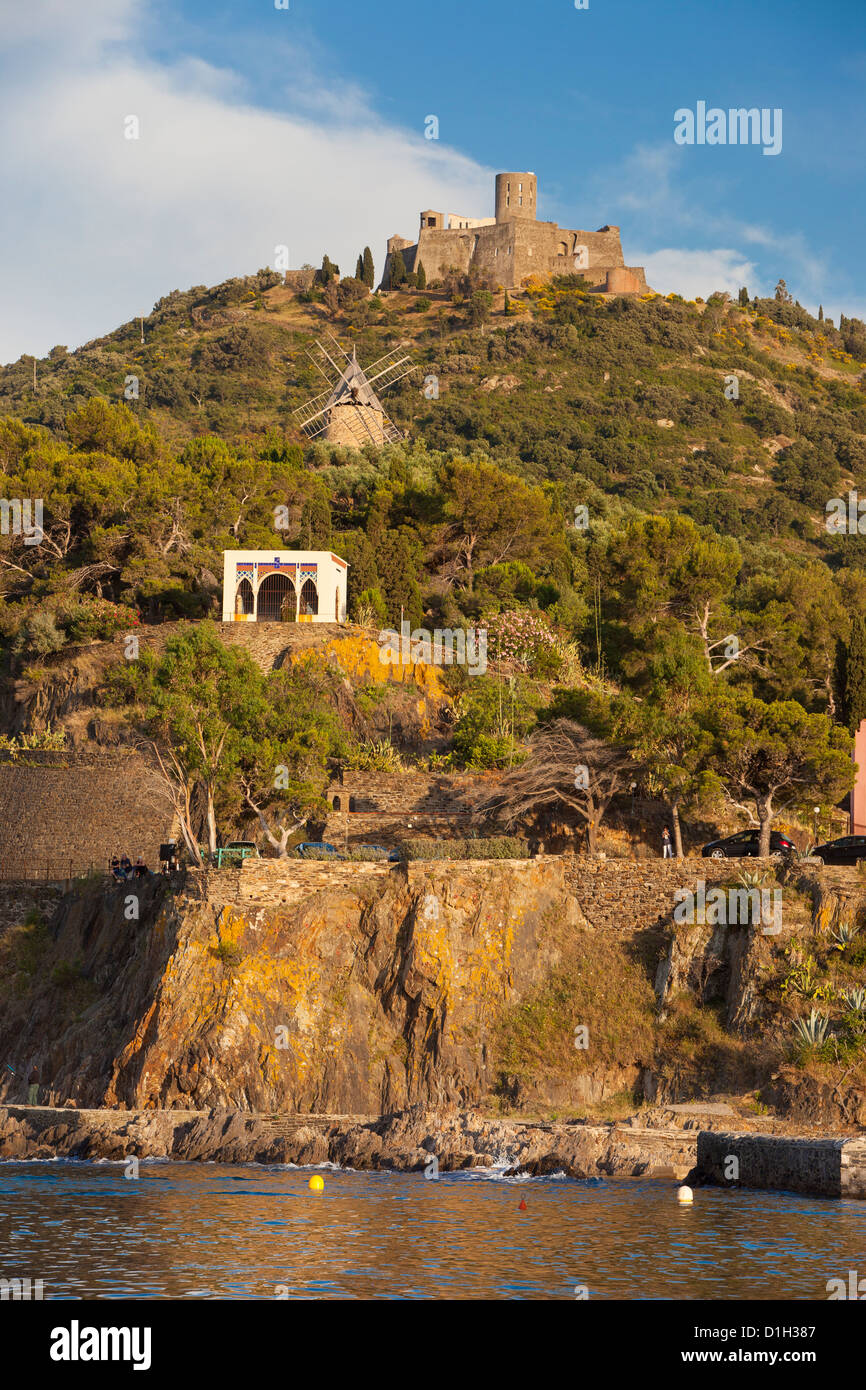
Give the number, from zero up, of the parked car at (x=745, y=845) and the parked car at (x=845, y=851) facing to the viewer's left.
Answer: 2

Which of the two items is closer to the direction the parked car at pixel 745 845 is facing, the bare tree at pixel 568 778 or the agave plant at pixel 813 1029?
the bare tree

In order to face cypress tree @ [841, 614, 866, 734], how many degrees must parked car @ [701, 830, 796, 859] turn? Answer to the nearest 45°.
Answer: approximately 90° to its right

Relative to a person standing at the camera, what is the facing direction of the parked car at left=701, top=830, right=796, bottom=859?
facing to the left of the viewer

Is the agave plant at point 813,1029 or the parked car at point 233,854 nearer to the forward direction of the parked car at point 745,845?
the parked car

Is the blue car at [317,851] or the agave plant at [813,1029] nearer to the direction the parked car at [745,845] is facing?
the blue car

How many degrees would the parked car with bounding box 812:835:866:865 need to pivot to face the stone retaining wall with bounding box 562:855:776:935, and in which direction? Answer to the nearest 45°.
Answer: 0° — it already faces it

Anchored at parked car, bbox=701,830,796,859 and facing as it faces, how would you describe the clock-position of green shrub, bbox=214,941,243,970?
The green shrub is roughly at 11 o'clock from the parked car.

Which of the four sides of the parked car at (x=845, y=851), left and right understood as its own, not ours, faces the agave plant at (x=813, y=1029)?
left

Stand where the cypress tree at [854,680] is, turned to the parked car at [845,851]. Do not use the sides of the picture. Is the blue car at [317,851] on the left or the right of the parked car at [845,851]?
right

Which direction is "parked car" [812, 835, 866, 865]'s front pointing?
to the viewer's left
